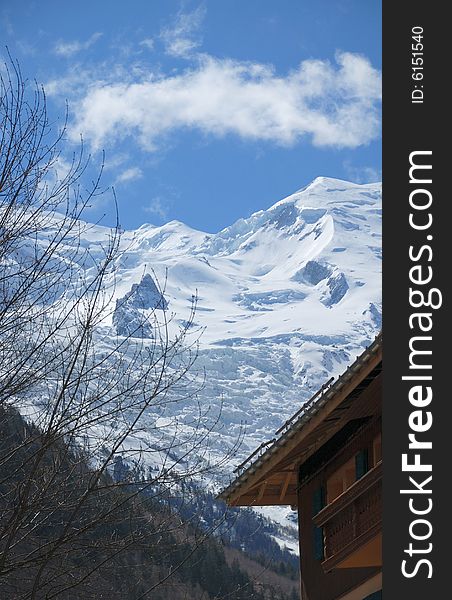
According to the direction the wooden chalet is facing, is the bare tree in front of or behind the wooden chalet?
in front

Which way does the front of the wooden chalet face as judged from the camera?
facing the viewer and to the left of the viewer
